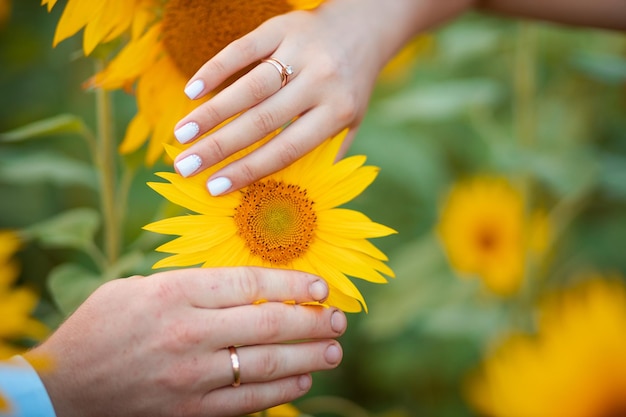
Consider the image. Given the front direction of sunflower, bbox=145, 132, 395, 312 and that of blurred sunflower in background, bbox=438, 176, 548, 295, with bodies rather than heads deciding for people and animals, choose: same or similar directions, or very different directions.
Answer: same or similar directions

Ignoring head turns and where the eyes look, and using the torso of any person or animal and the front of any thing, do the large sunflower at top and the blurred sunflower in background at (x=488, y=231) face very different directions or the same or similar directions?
same or similar directions

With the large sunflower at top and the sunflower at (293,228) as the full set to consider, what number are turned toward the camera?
2

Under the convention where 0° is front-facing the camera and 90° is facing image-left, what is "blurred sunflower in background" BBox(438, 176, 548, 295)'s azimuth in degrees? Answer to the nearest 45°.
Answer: approximately 0°

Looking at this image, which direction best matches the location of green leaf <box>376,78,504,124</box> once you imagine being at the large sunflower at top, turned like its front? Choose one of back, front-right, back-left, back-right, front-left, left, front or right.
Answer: back-left

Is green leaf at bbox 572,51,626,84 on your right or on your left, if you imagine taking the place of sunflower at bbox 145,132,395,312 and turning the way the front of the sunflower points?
on your left
